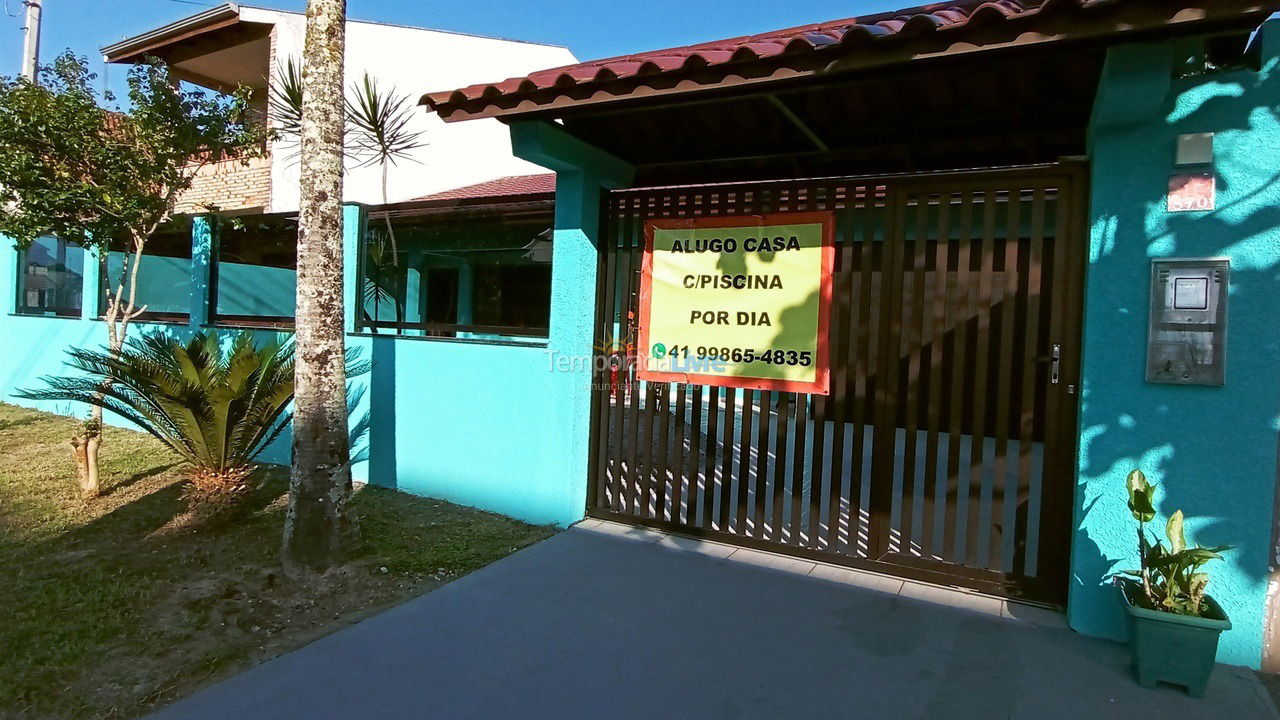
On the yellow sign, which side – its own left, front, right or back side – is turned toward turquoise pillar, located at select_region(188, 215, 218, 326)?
right

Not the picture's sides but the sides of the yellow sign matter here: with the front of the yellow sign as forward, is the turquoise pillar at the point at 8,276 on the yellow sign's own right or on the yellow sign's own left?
on the yellow sign's own right
